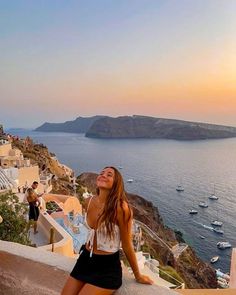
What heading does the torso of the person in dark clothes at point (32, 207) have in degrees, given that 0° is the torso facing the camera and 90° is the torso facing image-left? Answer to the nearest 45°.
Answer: approximately 225°

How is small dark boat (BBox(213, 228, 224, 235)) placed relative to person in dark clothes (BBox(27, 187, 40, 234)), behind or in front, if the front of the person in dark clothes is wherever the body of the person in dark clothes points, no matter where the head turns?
in front

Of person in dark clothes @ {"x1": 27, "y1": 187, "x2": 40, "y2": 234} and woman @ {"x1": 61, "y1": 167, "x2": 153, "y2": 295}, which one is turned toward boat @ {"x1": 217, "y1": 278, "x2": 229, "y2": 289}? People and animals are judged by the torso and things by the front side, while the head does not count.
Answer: person in dark clothes @ {"x1": 27, "y1": 187, "x2": 40, "y2": 234}

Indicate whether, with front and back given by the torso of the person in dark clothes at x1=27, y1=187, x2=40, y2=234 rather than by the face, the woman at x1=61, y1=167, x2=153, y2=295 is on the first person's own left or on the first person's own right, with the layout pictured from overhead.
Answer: on the first person's own right

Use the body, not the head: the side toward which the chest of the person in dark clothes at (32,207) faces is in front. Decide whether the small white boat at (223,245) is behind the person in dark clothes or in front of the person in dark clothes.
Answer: in front

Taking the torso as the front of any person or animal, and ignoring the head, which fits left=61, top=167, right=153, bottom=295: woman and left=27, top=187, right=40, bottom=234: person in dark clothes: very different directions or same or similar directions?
very different directions

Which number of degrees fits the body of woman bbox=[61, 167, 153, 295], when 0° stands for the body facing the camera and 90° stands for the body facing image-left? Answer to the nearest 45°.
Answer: approximately 45°

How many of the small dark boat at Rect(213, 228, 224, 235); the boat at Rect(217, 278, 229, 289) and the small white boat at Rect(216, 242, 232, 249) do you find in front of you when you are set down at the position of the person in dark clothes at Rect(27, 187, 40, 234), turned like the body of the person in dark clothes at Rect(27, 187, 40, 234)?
3

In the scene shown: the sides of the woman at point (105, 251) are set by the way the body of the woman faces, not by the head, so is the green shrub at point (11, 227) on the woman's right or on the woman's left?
on the woman's right
